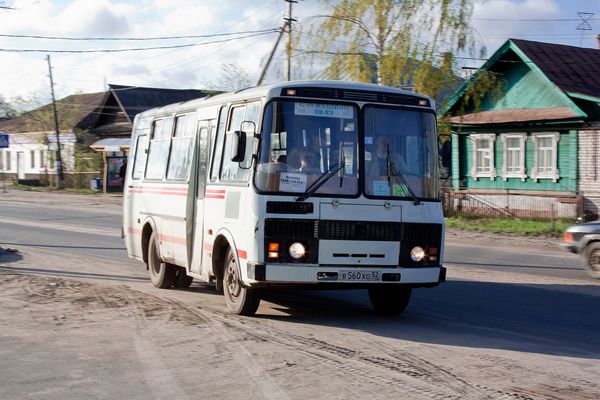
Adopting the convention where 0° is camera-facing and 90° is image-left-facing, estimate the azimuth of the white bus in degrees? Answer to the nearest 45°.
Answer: approximately 315°

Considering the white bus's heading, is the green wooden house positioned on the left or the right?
on its left
